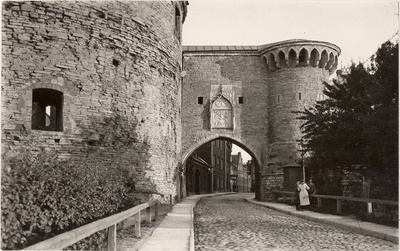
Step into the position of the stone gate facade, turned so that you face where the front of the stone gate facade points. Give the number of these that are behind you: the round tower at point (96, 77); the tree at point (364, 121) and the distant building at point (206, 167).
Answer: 1

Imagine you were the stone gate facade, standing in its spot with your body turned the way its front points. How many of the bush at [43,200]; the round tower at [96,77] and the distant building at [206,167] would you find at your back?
1

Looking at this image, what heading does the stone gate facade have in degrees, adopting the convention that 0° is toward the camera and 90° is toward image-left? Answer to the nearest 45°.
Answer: approximately 0°

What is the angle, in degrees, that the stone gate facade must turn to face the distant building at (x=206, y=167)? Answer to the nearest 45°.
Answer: approximately 180°

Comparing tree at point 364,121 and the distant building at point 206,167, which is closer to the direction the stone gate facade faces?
the tree

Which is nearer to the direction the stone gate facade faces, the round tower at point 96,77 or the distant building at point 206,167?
the round tower

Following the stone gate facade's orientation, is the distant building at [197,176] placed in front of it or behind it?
behind

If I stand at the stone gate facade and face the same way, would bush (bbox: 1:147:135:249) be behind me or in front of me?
in front

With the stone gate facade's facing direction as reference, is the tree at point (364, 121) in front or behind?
in front
